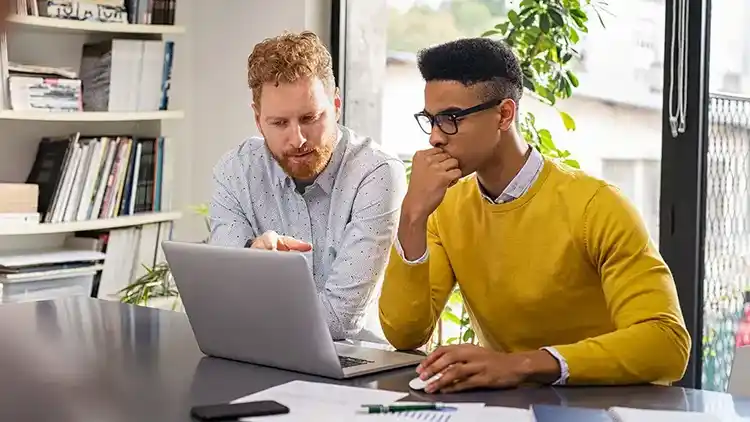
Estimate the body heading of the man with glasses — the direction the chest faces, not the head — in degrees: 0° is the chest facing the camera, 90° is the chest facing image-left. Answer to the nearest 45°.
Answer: approximately 45°

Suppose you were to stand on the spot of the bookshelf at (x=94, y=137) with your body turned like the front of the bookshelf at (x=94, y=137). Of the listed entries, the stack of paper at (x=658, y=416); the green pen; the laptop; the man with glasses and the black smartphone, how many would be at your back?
0

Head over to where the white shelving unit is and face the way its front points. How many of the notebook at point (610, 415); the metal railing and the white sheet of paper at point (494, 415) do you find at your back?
0

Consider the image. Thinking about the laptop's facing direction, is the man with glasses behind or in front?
in front

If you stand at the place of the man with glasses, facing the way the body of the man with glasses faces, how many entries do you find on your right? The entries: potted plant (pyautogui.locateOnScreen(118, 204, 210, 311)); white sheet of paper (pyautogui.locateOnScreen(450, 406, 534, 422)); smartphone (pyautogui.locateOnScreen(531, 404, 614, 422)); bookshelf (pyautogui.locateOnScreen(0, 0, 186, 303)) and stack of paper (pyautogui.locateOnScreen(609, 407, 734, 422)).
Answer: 2

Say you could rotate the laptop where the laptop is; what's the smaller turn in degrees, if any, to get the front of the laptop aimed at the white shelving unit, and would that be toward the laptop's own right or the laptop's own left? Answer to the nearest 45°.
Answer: approximately 90° to the laptop's own left

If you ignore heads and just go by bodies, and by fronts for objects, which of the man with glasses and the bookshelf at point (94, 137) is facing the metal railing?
the bookshelf

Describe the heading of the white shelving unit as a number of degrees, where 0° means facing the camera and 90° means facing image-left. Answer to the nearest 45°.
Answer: approximately 315°

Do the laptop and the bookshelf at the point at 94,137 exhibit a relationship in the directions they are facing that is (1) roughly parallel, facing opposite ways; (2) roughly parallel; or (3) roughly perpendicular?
roughly perpendicular

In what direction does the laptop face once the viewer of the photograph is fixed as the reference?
facing away from the viewer and to the right of the viewer

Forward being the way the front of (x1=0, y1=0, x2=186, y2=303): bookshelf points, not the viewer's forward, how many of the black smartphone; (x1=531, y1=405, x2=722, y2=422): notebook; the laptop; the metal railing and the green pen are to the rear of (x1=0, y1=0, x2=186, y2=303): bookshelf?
0

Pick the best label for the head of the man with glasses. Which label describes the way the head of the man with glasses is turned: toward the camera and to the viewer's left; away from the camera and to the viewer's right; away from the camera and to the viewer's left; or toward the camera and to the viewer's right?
toward the camera and to the viewer's left

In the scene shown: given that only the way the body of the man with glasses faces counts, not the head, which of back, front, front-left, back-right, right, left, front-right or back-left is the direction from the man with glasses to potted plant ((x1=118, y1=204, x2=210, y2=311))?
right
